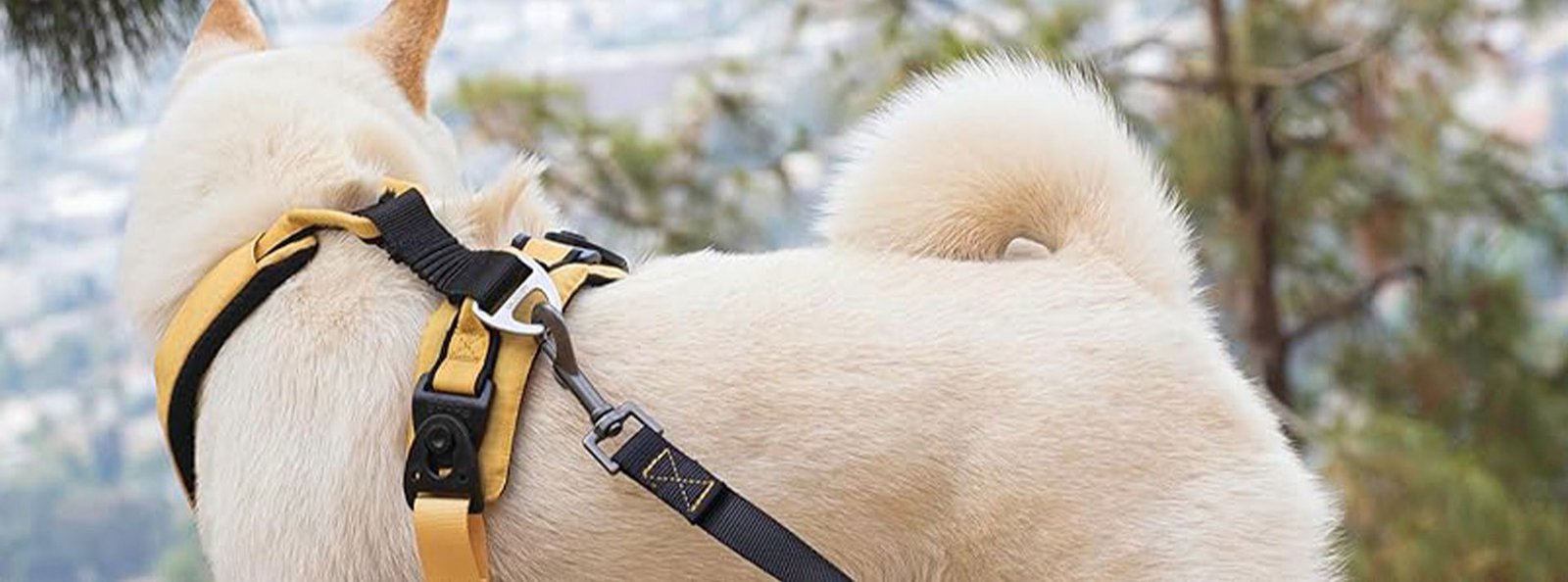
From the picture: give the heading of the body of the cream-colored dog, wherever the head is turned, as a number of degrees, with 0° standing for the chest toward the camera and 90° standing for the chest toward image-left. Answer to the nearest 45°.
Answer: approximately 90°

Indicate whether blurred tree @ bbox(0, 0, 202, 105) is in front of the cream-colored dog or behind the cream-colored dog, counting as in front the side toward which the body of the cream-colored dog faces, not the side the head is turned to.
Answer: in front

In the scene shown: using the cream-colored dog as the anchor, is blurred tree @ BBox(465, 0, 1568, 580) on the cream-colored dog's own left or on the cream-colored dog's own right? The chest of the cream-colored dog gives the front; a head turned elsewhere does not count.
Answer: on the cream-colored dog's own right

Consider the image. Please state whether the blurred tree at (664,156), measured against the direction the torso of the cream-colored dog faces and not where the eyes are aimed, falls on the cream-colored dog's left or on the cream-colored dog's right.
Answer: on the cream-colored dog's right
